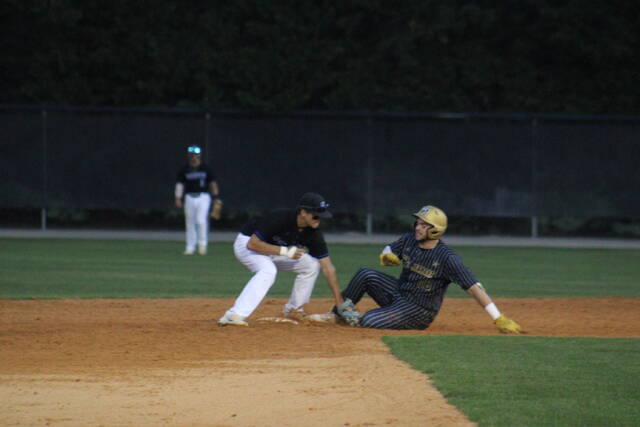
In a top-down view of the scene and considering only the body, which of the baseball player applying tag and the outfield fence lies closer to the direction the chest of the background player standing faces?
the baseball player applying tag

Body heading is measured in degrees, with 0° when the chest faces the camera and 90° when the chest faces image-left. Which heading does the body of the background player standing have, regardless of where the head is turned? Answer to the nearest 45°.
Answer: approximately 0°

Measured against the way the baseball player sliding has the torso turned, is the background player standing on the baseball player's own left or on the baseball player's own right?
on the baseball player's own right

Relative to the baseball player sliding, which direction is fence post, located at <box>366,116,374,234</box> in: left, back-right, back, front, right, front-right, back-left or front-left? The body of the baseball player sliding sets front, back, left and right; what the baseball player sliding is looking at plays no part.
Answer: back-right

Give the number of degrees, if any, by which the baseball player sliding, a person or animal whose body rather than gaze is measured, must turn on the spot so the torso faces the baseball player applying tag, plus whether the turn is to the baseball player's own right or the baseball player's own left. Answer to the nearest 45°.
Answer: approximately 45° to the baseball player's own right

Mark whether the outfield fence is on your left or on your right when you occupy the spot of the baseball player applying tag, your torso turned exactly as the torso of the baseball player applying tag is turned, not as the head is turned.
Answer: on your left

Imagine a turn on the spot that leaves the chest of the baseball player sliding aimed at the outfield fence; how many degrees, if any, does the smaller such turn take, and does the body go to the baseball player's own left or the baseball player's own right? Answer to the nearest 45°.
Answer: approximately 135° to the baseball player's own right

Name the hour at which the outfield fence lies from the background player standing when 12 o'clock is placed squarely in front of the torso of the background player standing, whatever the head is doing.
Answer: The outfield fence is roughly at 7 o'clock from the background player standing.

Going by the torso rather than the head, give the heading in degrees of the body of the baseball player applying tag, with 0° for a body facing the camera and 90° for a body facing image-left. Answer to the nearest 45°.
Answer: approximately 315°
